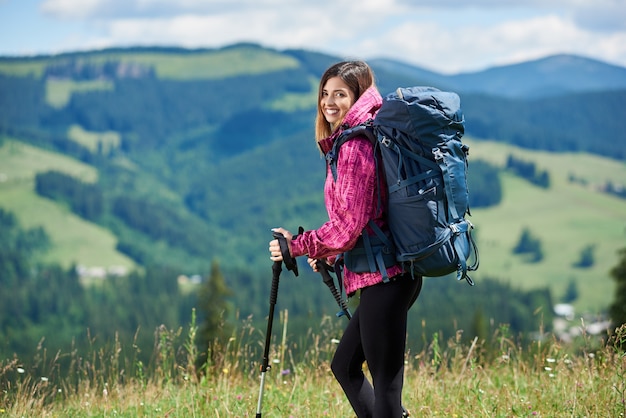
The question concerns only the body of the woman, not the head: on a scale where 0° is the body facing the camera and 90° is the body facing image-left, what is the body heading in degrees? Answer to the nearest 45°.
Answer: approximately 90°
